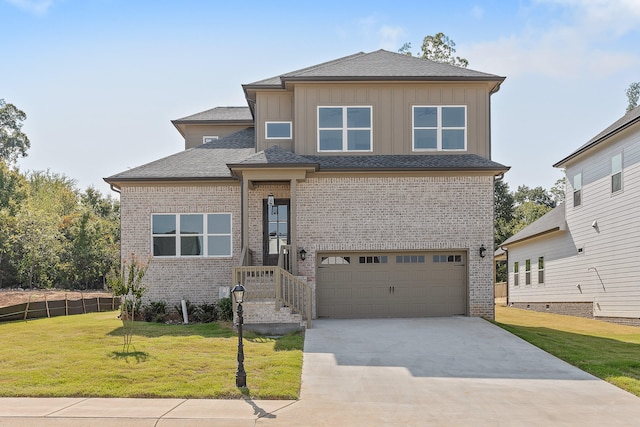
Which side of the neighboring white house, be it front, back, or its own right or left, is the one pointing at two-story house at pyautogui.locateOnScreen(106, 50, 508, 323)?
right

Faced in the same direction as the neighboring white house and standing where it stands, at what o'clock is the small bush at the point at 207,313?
The small bush is roughly at 3 o'clock from the neighboring white house.

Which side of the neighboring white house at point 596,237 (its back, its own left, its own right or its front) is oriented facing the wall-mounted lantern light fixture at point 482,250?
right

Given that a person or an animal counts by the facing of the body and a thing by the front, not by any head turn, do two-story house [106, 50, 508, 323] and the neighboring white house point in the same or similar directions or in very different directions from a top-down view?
same or similar directions

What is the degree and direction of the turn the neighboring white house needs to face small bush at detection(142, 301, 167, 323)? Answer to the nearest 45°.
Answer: approximately 90° to its right

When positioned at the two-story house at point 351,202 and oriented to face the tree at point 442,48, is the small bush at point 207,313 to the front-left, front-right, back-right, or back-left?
back-left

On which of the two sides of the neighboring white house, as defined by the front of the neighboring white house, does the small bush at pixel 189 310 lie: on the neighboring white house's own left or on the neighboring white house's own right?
on the neighboring white house's own right

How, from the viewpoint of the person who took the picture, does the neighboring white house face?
facing the viewer and to the right of the viewer

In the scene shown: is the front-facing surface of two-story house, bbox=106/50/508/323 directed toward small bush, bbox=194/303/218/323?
no

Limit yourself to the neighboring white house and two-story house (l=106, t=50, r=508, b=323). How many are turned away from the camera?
0

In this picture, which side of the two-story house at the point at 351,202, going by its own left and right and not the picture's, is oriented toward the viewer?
front
